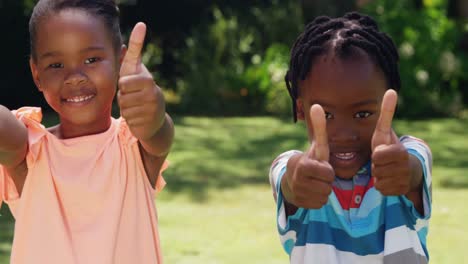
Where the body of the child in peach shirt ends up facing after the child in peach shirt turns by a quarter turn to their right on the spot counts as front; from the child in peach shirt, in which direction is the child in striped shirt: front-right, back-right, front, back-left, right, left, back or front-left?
back-left

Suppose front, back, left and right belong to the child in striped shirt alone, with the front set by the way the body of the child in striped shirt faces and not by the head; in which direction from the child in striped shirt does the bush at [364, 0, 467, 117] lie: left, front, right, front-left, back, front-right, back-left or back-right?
back

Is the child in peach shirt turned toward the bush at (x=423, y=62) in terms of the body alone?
no

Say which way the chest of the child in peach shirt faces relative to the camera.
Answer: toward the camera

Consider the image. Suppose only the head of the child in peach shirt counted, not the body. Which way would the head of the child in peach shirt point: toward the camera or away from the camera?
toward the camera

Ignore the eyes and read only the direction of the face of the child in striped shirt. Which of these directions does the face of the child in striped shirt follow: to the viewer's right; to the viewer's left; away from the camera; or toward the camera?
toward the camera
